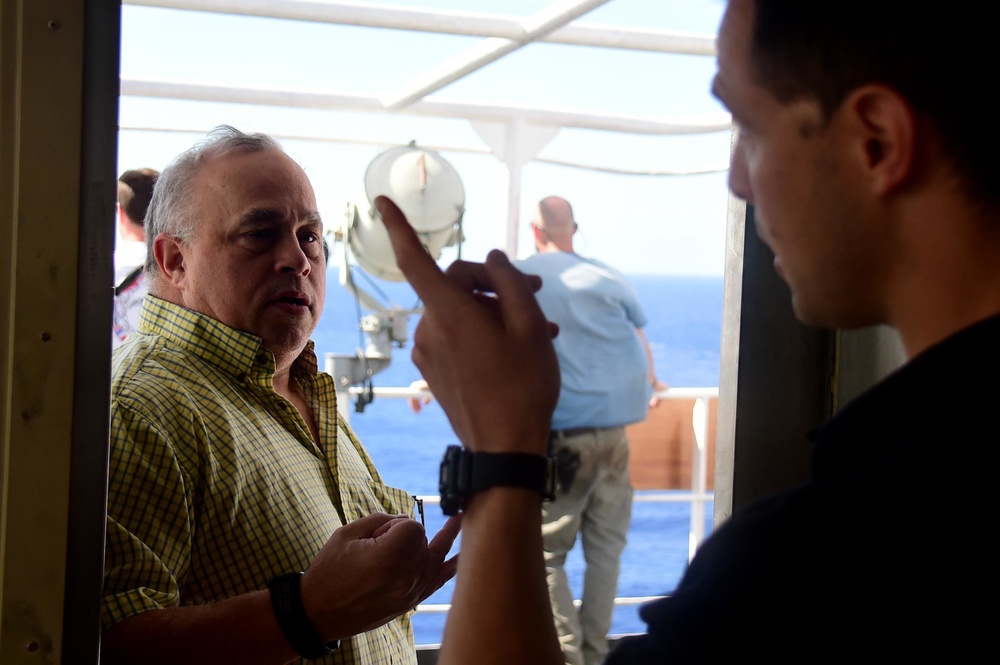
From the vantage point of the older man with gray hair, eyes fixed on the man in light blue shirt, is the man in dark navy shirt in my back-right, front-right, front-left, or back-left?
back-right

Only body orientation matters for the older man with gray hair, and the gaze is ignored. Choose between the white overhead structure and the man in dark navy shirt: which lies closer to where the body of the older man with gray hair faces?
the man in dark navy shirt

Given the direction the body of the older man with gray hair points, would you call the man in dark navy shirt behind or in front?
in front

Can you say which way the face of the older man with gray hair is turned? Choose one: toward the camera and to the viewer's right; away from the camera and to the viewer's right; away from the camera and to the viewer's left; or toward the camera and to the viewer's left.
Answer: toward the camera and to the viewer's right

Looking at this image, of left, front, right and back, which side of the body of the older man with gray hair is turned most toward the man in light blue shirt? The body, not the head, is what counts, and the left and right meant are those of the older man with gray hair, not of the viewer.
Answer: left

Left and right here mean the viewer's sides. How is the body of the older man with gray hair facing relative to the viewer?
facing the viewer and to the right of the viewer
